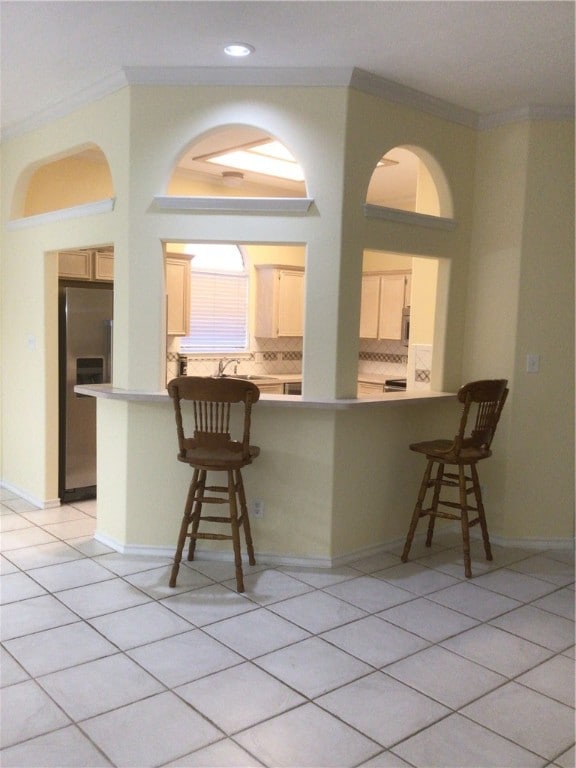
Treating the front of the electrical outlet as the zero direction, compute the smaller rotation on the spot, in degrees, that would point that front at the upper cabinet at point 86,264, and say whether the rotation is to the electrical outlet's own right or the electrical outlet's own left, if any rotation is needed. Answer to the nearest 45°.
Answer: approximately 135° to the electrical outlet's own right

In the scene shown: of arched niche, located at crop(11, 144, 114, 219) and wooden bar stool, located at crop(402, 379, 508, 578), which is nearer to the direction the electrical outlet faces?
the wooden bar stool

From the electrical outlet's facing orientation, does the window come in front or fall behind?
behind

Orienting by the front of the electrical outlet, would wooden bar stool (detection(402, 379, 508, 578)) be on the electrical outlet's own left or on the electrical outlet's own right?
on the electrical outlet's own left

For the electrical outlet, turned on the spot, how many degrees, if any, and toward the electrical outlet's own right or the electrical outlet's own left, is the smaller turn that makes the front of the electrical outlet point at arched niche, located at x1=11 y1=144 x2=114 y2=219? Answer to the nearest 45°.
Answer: approximately 135° to the electrical outlet's own right

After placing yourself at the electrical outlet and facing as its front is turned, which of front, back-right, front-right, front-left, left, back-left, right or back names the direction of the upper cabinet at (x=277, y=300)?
back

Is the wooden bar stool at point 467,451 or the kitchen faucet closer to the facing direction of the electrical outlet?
the wooden bar stool

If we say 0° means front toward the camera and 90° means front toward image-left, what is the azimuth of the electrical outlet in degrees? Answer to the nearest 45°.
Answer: approximately 0°

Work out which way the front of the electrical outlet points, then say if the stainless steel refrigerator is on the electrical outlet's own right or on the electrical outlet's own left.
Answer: on the electrical outlet's own right
